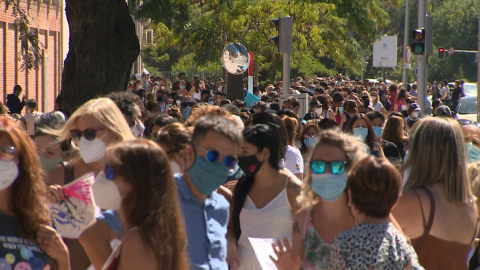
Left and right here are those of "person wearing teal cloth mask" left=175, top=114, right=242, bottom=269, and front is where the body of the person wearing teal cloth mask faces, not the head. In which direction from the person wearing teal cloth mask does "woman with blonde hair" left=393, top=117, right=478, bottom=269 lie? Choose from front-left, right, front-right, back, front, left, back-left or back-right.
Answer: front-left

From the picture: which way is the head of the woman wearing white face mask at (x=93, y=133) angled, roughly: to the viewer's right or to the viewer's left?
to the viewer's left

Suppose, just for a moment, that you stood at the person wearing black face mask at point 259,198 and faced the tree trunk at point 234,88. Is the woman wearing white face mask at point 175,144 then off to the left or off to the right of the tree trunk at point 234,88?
left

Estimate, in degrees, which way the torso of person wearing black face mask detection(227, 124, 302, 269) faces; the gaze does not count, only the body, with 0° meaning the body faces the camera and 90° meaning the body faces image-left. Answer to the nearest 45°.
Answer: approximately 45°

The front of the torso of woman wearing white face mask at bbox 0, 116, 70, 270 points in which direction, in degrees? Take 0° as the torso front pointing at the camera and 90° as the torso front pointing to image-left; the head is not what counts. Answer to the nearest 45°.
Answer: approximately 0°

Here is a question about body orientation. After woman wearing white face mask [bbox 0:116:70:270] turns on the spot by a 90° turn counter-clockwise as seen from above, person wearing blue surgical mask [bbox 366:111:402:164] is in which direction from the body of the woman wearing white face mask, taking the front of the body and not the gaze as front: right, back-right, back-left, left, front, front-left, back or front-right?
front-left

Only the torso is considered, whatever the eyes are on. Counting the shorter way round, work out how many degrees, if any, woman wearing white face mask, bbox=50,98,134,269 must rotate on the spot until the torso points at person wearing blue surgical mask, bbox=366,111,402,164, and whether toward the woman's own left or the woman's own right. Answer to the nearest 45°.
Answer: approximately 180°

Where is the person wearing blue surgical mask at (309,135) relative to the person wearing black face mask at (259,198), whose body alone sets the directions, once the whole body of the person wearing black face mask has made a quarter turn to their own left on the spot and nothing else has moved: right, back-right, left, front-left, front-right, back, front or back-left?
back-left

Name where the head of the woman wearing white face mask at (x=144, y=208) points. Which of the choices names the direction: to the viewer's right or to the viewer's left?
to the viewer's left

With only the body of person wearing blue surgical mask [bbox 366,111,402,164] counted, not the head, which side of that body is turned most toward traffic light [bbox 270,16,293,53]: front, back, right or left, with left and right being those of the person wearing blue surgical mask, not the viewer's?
back

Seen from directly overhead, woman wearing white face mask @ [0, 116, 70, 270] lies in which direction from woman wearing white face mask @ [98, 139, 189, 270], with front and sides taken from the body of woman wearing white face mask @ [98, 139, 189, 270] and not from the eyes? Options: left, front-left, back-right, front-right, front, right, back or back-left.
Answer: front-right
